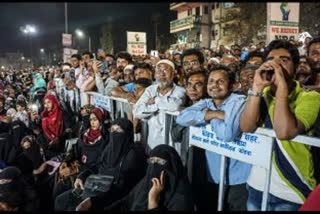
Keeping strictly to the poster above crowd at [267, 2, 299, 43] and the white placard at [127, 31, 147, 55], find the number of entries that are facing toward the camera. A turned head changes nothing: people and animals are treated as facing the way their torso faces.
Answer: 2

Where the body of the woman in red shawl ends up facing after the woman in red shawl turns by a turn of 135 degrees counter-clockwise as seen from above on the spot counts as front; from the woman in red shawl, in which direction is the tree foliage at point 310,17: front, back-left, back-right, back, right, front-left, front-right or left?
front-left

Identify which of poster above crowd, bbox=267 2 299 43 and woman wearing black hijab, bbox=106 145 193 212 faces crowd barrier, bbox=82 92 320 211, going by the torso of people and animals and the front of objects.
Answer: the poster above crowd

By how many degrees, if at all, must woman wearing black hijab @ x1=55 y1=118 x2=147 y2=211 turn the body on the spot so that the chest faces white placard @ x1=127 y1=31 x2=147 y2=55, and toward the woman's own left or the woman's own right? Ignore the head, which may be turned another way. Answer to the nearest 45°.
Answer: approximately 135° to the woman's own right

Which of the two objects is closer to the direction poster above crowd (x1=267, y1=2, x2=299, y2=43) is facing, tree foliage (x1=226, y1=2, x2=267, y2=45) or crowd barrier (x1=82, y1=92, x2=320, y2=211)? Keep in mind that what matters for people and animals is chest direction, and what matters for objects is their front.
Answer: the crowd barrier
